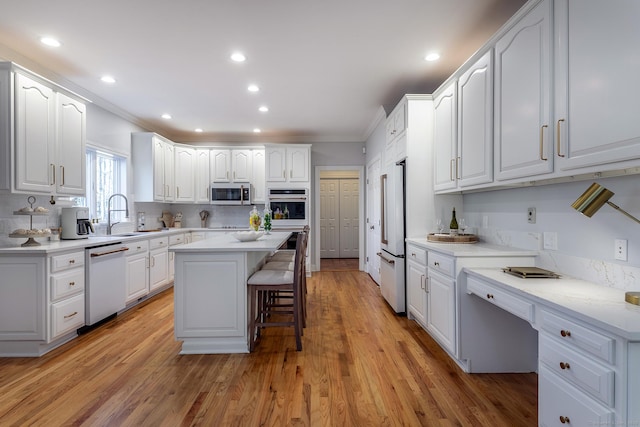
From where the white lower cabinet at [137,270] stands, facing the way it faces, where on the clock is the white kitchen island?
The white kitchen island is roughly at 1 o'clock from the white lower cabinet.

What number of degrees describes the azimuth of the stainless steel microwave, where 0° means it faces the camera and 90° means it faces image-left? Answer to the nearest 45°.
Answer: approximately 0°

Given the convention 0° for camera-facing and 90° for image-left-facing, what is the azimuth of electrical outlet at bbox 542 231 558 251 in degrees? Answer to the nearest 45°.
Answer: approximately 45°

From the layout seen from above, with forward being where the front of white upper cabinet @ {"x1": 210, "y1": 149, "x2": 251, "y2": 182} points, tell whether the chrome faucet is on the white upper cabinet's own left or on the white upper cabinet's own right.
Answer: on the white upper cabinet's own right

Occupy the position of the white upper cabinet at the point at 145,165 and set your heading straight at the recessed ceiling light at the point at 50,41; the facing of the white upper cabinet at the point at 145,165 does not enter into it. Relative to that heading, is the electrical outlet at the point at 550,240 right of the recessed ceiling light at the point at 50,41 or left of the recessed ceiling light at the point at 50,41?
left

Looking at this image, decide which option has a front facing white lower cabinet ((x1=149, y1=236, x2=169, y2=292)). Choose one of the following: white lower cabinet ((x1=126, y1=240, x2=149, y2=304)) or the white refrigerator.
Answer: the white refrigerator
